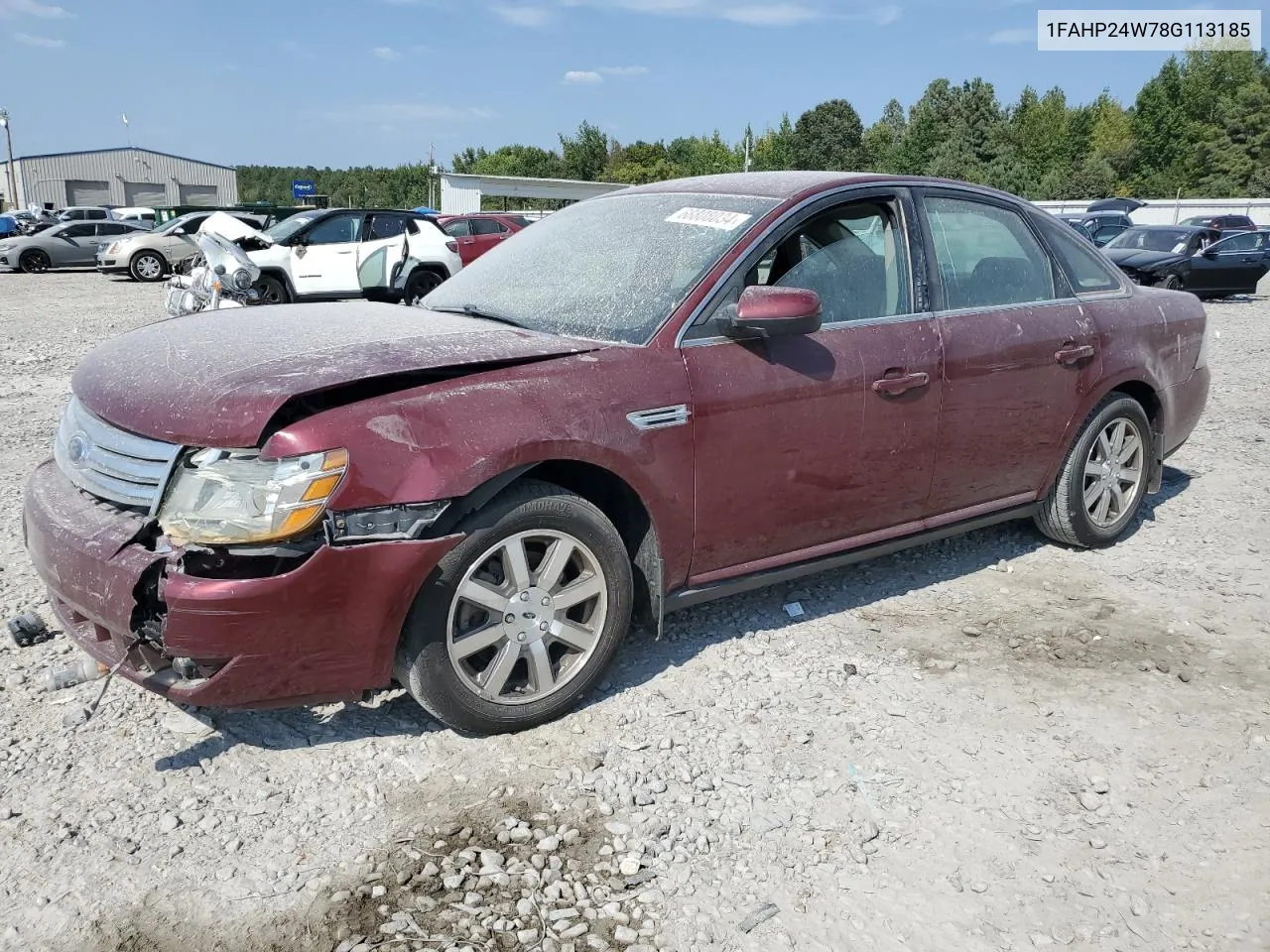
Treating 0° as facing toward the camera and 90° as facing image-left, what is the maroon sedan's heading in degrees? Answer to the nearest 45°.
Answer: approximately 45°

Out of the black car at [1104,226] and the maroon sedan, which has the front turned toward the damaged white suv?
the black car

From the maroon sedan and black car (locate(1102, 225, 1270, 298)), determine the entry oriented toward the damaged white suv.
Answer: the black car

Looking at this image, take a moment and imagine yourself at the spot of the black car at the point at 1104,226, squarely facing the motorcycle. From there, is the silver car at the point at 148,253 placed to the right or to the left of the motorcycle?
right

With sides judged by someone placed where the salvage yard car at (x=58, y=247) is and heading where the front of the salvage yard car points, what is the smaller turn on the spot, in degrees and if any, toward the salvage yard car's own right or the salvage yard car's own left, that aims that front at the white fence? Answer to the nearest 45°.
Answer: approximately 180°

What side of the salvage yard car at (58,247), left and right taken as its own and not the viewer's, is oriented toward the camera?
left

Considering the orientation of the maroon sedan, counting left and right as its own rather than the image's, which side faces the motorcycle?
right

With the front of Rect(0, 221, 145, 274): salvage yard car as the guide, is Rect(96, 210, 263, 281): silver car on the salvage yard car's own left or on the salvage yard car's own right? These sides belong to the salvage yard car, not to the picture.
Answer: on the salvage yard car's own left

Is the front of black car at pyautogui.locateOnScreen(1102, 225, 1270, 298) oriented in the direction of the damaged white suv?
yes
